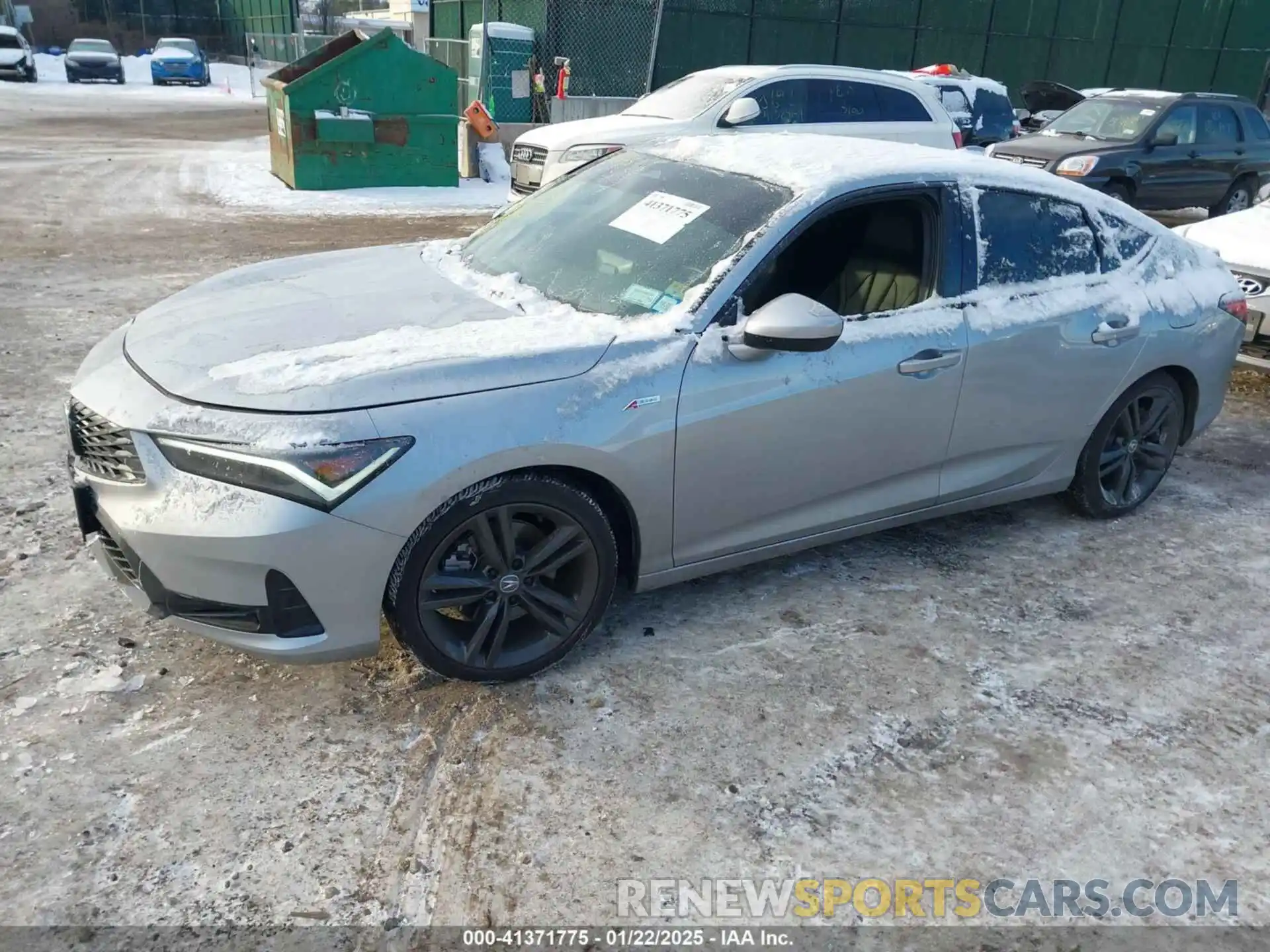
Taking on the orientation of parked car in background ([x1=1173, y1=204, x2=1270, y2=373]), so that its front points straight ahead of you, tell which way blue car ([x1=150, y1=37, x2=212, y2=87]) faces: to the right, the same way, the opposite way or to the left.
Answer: to the left

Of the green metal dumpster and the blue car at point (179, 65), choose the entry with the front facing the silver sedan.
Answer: the blue car

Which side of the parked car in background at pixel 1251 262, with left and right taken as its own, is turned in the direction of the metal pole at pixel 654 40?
right

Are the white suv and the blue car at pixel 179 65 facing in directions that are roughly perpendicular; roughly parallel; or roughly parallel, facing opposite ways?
roughly perpendicular

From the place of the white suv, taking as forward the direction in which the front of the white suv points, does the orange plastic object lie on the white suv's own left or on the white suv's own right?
on the white suv's own right

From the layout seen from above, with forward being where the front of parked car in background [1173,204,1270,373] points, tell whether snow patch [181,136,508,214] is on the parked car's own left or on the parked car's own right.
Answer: on the parked car's own right
